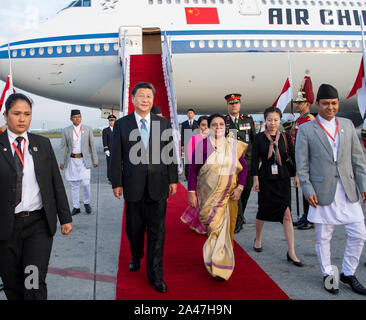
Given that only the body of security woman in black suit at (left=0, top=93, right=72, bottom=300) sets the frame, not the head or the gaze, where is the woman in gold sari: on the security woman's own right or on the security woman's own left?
on the security woman's own left

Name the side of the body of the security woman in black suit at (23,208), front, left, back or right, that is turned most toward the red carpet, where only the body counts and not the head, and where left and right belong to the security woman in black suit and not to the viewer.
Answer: left

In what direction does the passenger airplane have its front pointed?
to the viewer's left

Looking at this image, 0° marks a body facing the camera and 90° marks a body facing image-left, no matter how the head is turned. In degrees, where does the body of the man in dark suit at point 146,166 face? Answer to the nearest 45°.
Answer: approximately 0°

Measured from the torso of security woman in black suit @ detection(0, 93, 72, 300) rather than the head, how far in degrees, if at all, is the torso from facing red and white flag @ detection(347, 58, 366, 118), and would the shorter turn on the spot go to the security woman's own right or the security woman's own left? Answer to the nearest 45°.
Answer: approximately 90° to the security woman's own left

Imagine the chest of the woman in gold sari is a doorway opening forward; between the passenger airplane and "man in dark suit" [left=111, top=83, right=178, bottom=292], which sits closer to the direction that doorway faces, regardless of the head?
the man in dark suit

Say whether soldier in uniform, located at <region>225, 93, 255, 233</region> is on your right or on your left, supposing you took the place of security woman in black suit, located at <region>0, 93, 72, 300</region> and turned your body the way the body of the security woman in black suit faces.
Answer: on your left

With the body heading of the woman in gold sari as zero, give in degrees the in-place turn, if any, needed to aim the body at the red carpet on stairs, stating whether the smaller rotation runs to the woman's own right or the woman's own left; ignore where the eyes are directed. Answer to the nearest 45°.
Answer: approximately 180°

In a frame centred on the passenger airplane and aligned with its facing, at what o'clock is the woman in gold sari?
The woman in gold sari is roughly at 9 o'clock from the passenger airplane.
